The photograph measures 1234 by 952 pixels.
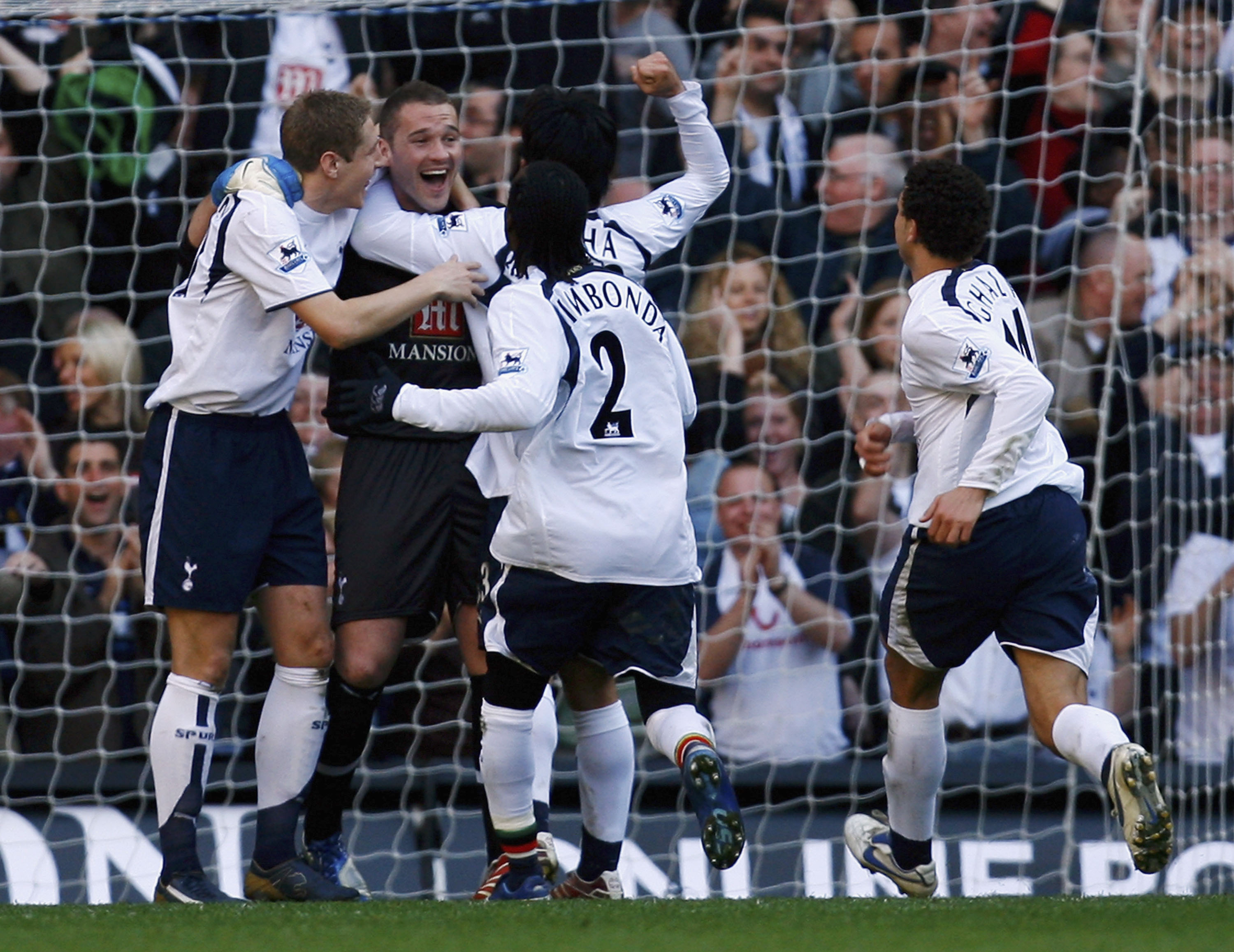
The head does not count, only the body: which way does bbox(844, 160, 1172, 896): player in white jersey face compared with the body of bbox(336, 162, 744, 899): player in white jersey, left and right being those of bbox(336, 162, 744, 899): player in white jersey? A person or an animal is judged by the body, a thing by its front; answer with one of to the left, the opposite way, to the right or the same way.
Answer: the same way

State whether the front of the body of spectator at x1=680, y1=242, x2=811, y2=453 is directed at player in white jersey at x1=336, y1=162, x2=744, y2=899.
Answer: yes

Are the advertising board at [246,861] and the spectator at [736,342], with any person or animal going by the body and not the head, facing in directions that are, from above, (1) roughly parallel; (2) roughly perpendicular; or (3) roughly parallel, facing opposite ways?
roughly parallel

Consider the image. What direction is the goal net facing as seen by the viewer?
toward the camera

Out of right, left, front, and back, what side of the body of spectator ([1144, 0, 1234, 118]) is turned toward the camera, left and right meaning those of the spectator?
front

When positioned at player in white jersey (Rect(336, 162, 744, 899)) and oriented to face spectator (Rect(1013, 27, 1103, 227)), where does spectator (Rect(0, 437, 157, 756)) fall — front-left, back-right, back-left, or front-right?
front-left

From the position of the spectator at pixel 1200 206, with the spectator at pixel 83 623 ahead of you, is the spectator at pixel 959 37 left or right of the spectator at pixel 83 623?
right

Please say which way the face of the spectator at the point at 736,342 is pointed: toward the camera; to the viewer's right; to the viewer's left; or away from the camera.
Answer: toward the camera

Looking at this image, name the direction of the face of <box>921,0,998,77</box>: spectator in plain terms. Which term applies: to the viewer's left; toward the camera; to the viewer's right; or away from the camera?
toward the camera

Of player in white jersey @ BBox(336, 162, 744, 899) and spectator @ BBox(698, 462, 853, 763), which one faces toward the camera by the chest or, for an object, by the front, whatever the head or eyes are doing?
the spectator

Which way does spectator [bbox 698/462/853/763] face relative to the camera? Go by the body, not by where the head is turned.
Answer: toward the camera

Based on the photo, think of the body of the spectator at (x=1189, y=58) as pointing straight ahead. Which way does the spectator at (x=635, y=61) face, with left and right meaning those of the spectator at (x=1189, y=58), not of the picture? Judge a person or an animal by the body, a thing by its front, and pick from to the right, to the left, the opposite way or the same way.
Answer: the same way

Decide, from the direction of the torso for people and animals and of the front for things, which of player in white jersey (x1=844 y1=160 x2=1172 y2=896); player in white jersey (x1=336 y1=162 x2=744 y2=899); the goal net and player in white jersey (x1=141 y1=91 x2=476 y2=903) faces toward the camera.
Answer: the goal net

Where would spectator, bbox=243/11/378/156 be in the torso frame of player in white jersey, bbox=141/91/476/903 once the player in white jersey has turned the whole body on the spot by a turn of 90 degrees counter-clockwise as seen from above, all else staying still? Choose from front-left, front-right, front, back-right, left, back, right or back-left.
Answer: front

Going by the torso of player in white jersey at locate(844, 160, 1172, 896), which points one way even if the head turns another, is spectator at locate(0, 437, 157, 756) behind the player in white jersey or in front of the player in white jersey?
in front

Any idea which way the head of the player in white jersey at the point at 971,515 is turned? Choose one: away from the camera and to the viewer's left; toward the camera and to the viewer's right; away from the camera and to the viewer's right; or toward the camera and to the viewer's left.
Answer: away from the camera and to the viewer's left

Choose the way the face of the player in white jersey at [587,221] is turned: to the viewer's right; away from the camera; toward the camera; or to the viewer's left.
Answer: away from the camera
